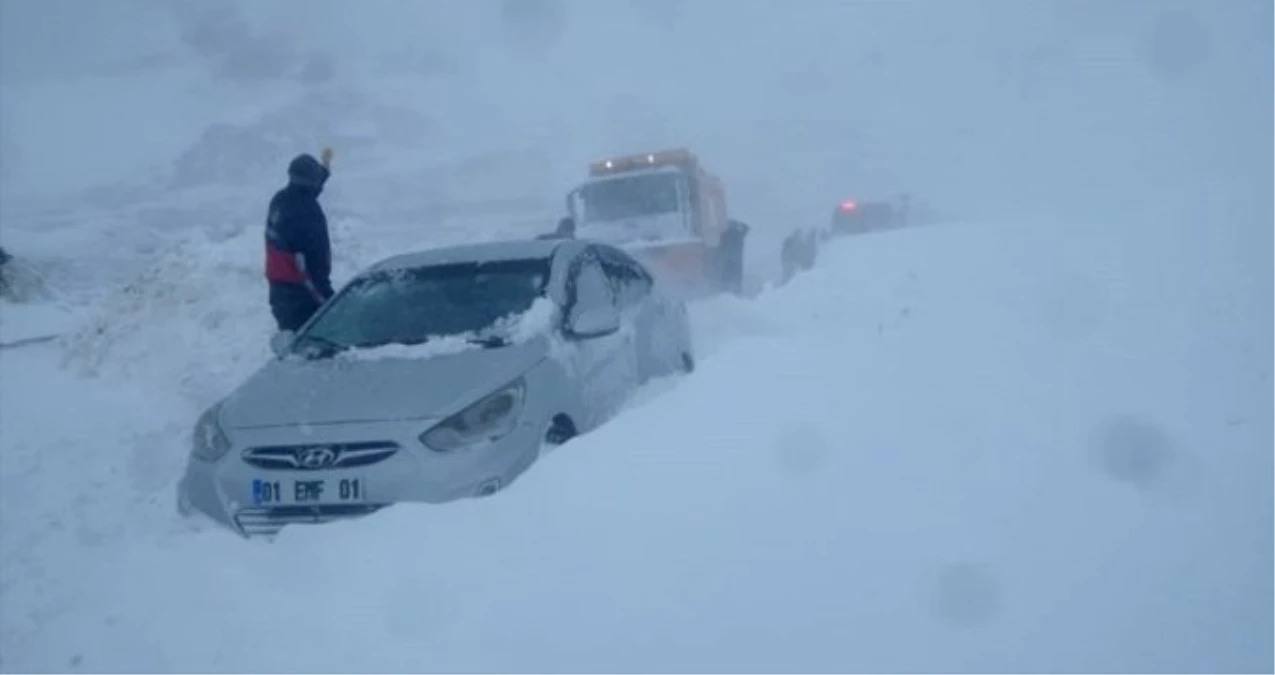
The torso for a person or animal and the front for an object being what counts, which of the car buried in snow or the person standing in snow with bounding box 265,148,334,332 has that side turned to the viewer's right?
the person standing in snow

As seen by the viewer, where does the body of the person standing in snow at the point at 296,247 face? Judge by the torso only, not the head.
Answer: to the viewer's right

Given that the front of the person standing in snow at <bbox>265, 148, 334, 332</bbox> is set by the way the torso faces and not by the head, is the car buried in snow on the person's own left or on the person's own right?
on the person's own right

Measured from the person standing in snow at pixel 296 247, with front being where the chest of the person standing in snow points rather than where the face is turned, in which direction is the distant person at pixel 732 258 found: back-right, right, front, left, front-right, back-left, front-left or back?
front-left

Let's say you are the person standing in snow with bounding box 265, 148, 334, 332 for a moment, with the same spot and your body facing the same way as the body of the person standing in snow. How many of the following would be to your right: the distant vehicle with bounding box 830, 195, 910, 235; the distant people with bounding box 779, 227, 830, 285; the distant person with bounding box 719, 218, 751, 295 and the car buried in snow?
1

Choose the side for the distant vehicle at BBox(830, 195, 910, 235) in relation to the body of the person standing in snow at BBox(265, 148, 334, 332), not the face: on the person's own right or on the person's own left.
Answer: on the person's own left

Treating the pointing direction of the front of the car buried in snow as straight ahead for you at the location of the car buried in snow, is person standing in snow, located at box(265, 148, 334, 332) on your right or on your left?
on your right

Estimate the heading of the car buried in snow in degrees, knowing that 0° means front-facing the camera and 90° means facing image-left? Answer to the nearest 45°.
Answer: approximately 45°

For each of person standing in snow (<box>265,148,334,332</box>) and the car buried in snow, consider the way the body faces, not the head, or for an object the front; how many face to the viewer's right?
1
